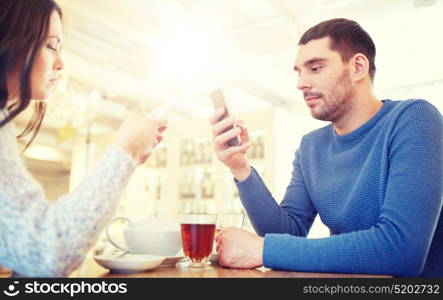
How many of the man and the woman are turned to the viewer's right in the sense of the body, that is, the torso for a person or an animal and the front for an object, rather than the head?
1

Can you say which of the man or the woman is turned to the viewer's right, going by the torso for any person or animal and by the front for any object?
the woman

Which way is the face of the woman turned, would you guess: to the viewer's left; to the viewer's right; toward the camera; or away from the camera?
to the viewer's right

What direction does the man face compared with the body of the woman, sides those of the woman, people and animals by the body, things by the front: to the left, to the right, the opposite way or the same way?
the opposite way

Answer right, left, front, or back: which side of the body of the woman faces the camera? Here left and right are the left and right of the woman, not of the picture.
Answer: right

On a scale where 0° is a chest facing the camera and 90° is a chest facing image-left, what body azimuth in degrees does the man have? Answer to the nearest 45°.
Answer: approximately 45°
